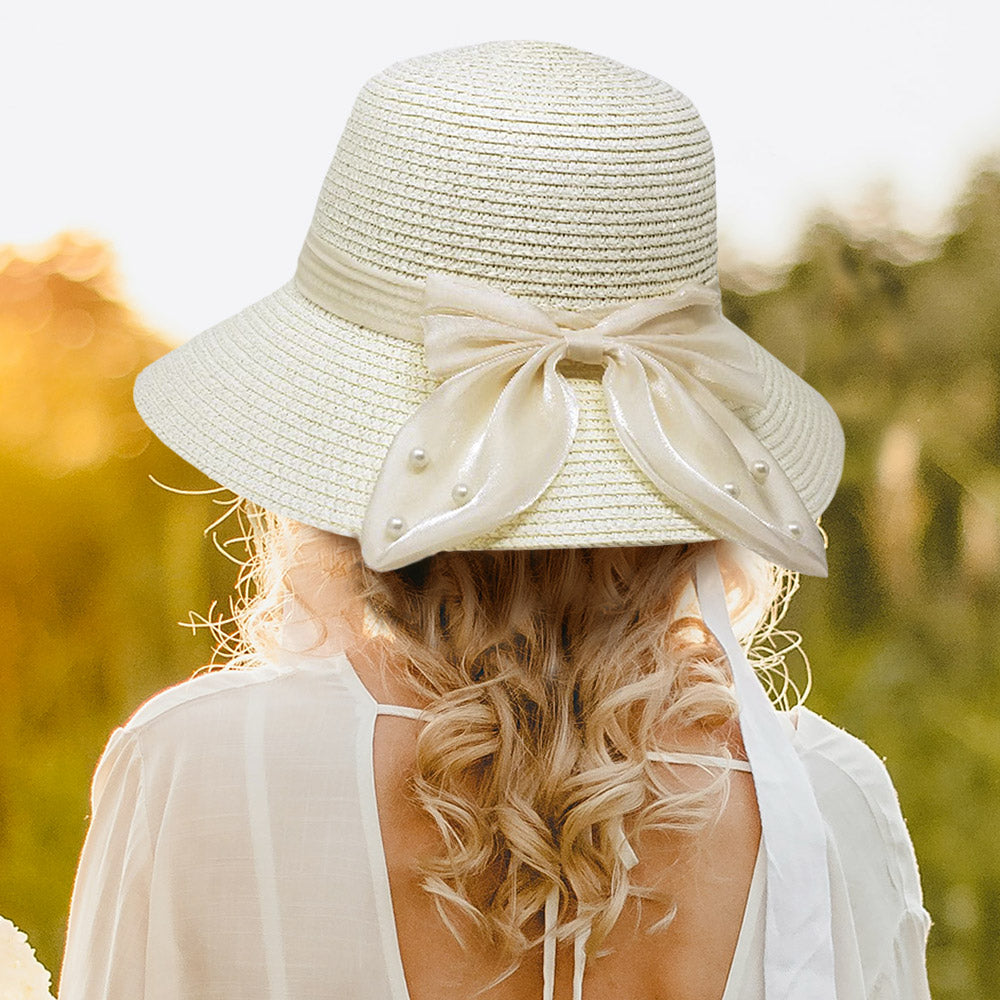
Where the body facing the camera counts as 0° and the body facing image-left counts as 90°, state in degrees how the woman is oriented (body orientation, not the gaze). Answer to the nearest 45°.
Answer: approximately 180°

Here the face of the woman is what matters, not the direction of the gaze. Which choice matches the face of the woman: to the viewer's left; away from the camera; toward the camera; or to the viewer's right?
away from the camera
